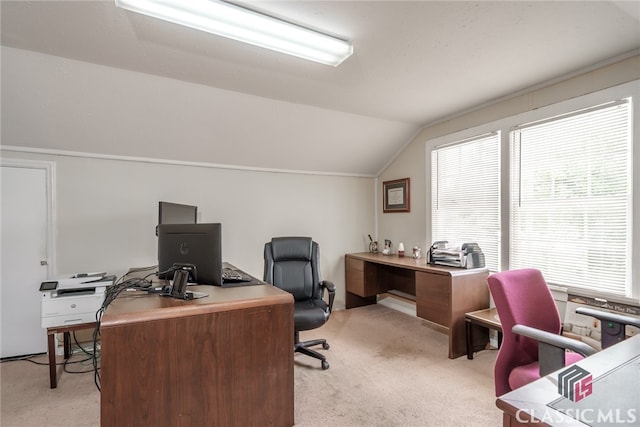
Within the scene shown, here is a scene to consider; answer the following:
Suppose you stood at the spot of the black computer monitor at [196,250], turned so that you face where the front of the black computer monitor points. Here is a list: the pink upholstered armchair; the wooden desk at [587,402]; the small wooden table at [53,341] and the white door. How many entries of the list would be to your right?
2

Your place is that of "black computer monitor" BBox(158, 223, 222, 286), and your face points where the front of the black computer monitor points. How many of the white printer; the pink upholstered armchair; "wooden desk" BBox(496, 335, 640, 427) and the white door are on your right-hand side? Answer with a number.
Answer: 2

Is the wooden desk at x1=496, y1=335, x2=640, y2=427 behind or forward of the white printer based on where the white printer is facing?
forward

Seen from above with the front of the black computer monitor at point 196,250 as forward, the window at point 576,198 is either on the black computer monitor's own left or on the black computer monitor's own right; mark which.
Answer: on the black computer monitor's own right

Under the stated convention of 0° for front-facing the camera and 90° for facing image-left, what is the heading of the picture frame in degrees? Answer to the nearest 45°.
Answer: approximately 45°

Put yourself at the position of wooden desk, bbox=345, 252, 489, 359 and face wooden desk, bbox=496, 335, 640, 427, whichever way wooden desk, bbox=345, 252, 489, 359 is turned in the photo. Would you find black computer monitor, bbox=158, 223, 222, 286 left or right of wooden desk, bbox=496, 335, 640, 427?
right

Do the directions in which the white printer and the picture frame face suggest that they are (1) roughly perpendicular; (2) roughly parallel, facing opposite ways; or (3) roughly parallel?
roughly perpendicular

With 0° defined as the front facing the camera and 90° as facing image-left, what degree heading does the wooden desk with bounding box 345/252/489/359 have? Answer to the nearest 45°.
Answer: approximately 45°

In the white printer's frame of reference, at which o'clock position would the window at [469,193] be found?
The window is roughly at 10 o'clock from the white printer.

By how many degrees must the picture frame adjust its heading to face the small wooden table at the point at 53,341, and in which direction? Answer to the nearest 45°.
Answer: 0° — it already faces it

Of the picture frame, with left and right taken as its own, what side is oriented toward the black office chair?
front

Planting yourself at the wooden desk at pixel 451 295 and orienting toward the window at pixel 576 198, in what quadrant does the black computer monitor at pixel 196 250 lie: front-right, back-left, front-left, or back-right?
back-right

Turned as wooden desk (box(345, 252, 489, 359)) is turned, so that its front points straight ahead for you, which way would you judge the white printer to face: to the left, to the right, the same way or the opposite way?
to the left

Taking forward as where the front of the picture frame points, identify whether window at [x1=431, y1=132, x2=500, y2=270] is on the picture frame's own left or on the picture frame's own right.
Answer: on the picture frame's own left

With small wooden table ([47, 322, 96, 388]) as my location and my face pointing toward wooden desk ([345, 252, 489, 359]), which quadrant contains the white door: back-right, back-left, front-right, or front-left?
back-left
